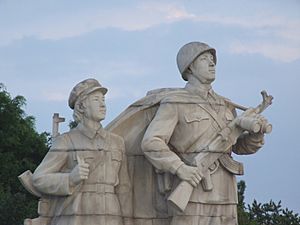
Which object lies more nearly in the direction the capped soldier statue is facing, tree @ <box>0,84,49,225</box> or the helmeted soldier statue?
the helmeted soldier statue

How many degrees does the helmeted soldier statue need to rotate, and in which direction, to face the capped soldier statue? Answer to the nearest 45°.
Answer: approximately 135° to its right

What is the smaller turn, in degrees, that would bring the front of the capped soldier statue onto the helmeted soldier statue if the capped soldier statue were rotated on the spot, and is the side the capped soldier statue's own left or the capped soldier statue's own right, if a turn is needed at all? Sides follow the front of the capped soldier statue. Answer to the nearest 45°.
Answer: approximately 45° to the capped soldier statue's own left

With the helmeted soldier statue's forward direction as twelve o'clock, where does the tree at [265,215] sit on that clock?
The tree is roughly at 8 o'clock from the helmeted soldier statue.

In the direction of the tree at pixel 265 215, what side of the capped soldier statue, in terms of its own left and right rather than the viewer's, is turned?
left

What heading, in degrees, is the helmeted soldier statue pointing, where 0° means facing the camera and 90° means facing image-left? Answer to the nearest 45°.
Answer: approximately 315°
